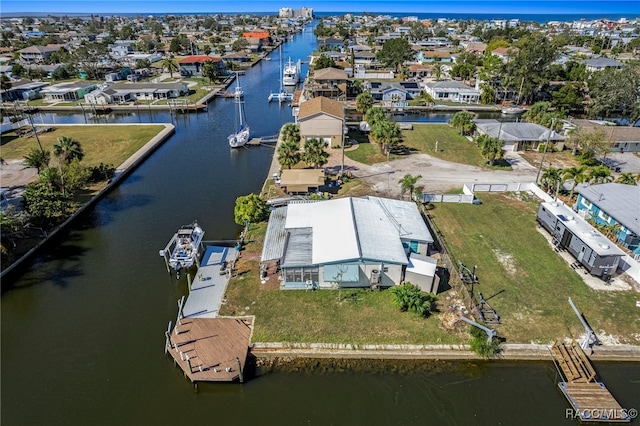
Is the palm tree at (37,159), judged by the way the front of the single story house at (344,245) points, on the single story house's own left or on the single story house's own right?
on the single story house's own left

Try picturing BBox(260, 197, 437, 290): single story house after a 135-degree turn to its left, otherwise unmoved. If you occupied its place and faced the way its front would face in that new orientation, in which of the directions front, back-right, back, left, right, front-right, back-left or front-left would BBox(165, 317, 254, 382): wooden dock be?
front

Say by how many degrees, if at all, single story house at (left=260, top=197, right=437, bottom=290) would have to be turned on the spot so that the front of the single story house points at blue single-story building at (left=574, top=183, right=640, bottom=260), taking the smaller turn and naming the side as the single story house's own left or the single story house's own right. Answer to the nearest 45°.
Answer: approximately 90° to the single story house's own right

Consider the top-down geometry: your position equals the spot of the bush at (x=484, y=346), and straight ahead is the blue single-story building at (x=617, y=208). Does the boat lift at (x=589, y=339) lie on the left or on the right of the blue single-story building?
right

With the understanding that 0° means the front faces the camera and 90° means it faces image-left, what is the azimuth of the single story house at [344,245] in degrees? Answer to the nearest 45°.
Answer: approximately 180°

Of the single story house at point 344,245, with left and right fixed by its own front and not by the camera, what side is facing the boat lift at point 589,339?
right

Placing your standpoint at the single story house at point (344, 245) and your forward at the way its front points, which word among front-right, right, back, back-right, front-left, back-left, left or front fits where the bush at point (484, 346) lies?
back-right

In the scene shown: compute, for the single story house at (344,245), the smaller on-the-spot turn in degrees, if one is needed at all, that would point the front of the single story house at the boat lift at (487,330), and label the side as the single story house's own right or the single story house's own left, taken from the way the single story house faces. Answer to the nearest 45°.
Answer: approximately 135° to the single story house's own right

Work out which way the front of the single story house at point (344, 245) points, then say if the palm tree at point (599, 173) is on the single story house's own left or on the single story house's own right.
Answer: on the single story house's own right

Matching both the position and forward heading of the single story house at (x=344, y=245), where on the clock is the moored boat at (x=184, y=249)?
The moored boat is roughly at 9 o'clock from the single story house.

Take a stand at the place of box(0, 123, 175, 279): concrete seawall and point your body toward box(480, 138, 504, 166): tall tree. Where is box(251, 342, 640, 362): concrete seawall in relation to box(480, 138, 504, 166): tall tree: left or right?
right
